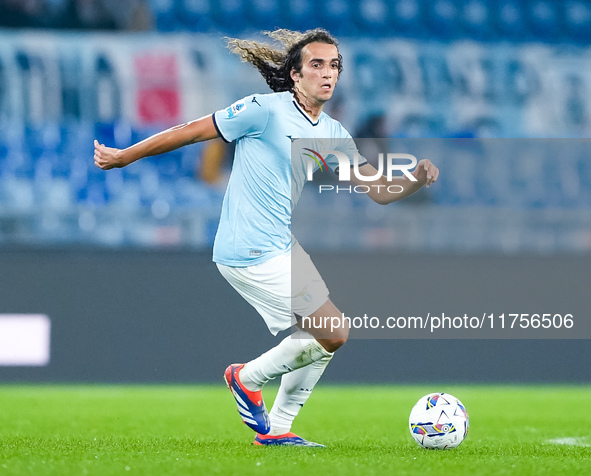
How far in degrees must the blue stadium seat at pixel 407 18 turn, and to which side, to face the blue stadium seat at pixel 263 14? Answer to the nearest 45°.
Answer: approximately 90° to its right

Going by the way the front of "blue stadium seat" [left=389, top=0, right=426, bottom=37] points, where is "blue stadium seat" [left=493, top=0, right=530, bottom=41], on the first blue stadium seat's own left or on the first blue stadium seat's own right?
on the first blue stadium seat's own left

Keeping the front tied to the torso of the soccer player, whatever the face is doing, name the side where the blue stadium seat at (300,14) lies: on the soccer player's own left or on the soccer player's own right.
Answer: on the soccer player's own left

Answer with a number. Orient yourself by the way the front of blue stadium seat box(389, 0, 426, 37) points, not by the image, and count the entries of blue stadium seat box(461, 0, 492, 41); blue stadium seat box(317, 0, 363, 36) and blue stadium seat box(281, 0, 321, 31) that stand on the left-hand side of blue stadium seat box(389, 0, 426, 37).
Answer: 1

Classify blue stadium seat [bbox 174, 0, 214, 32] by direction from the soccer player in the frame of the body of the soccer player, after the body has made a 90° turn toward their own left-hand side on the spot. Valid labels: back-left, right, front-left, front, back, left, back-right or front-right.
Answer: front-left

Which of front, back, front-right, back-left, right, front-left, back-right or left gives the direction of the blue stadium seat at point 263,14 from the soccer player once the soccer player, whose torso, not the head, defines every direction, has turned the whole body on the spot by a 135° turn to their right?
right

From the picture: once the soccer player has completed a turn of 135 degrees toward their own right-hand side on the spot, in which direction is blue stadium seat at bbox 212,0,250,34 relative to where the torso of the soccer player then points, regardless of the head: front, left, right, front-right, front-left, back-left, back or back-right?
right

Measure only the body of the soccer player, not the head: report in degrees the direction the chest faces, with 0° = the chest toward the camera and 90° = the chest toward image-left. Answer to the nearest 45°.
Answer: approximately 315°

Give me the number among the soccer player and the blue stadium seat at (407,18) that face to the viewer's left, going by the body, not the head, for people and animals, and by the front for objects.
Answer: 0

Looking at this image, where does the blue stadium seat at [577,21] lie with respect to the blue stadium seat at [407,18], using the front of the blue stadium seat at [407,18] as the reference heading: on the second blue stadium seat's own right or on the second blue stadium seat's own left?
on the second blue stadium seat's own left

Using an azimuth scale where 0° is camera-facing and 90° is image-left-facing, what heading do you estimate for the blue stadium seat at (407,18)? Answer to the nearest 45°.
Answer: approximately 0°

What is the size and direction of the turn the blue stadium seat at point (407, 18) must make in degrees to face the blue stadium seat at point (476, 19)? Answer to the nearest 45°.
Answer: approximately 90° to its left
